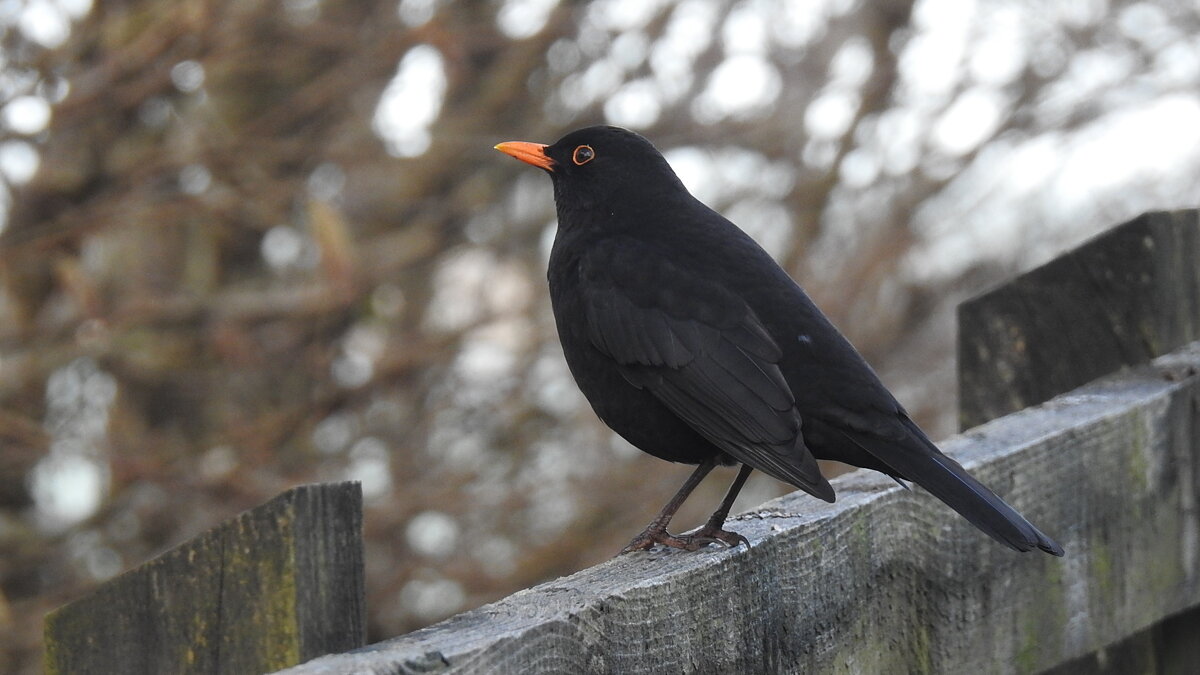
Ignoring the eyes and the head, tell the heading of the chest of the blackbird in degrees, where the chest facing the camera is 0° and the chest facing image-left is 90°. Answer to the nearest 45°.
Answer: approximately 90°
